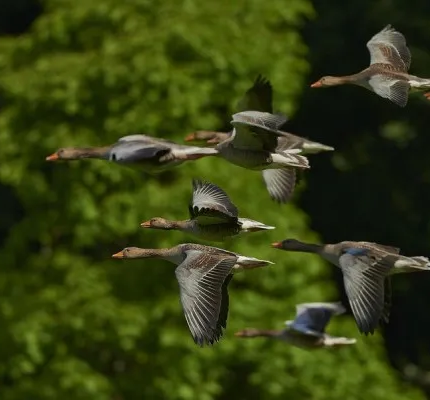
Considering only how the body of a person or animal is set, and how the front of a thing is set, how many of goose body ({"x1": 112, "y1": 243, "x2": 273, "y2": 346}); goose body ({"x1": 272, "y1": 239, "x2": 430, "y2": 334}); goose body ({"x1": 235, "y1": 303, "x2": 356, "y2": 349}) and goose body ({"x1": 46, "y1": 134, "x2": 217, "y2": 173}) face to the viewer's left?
4

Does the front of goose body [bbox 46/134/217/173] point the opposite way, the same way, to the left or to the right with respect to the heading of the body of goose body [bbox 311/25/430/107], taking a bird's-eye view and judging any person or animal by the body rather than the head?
the same way

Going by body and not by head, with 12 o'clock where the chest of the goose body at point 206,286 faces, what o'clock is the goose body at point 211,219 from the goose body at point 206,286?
the goose body at point 211,219 is roughly at 3 o'clock from the goose body at point 206,286.

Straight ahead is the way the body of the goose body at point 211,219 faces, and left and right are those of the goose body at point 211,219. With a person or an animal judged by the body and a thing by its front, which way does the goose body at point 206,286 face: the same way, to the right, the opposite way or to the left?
the same way

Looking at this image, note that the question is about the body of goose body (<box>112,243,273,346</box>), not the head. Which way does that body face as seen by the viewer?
to the viewer's left

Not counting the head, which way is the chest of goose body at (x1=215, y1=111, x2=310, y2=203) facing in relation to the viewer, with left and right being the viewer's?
facing to the left of the viewer

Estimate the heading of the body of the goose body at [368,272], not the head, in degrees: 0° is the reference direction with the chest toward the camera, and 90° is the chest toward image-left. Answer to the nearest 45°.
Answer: approximately 90°

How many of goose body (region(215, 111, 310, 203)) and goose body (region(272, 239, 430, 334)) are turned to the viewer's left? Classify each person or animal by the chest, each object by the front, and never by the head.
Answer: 2

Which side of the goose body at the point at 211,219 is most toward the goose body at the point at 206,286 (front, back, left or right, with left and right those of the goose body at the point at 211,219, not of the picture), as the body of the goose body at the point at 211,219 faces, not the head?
left

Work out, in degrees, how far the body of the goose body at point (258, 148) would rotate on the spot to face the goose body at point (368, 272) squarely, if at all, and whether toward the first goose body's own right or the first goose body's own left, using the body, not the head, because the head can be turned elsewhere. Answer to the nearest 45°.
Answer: approximately 135° to the first goose body's own left

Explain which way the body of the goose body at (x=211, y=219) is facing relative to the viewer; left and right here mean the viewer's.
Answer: facing to the left of the viewer

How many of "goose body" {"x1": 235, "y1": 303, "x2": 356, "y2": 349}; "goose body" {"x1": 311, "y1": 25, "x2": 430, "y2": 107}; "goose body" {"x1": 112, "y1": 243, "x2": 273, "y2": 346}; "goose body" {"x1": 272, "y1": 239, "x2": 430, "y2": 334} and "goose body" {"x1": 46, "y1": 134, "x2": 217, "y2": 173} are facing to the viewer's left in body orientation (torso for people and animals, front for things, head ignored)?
5

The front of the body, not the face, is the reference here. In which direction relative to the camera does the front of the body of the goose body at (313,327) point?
to the viewer's left

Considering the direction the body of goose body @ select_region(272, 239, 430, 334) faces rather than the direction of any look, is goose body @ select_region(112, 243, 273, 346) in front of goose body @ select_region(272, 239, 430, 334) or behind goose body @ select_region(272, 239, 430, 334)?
in front

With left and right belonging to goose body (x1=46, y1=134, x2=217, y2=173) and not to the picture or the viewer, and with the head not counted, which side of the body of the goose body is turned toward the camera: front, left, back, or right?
left

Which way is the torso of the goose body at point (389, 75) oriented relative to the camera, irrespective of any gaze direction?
to the viewer's left

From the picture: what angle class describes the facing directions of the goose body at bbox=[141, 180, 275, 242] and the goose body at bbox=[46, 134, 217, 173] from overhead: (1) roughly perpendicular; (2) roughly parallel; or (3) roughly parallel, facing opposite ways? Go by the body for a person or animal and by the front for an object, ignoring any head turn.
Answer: roughly parallel

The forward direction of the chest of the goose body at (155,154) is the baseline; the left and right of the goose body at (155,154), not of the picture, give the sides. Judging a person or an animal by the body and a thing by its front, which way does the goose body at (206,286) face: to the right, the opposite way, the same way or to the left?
the same way
